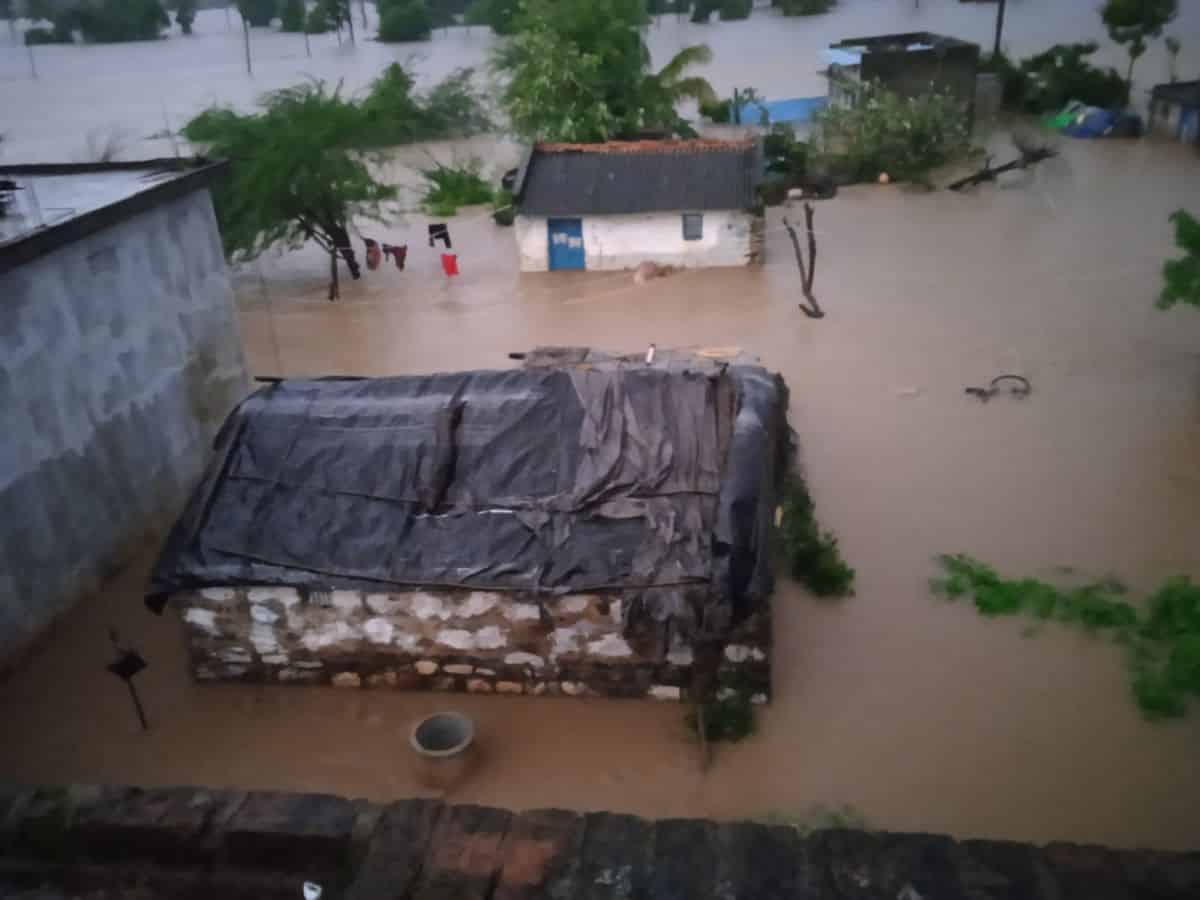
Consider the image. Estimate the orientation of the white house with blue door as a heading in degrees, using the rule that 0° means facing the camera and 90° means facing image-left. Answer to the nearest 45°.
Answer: approximately 0°

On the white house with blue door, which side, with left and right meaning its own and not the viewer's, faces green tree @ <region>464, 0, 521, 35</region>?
back

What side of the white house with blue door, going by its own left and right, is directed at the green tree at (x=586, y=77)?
back

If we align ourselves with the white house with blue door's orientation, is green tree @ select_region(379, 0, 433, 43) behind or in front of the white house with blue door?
behind

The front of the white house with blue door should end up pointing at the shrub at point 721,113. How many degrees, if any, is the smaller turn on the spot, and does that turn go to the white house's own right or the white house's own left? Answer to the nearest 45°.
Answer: approximately 180°

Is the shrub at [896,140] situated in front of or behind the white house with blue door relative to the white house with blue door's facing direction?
behind

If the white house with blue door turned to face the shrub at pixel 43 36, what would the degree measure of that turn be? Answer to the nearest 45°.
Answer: approximately 135° to its right

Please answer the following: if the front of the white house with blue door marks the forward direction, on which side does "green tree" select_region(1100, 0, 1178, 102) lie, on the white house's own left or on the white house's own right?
on the white house's own left

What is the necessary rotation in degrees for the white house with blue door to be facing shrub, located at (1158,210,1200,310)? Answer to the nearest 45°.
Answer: approximately 45° to its left

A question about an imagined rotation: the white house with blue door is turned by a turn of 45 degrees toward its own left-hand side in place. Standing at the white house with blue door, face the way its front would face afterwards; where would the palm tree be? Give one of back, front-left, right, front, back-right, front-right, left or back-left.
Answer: back-left

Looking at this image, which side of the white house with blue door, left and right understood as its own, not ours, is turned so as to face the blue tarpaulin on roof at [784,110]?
back
